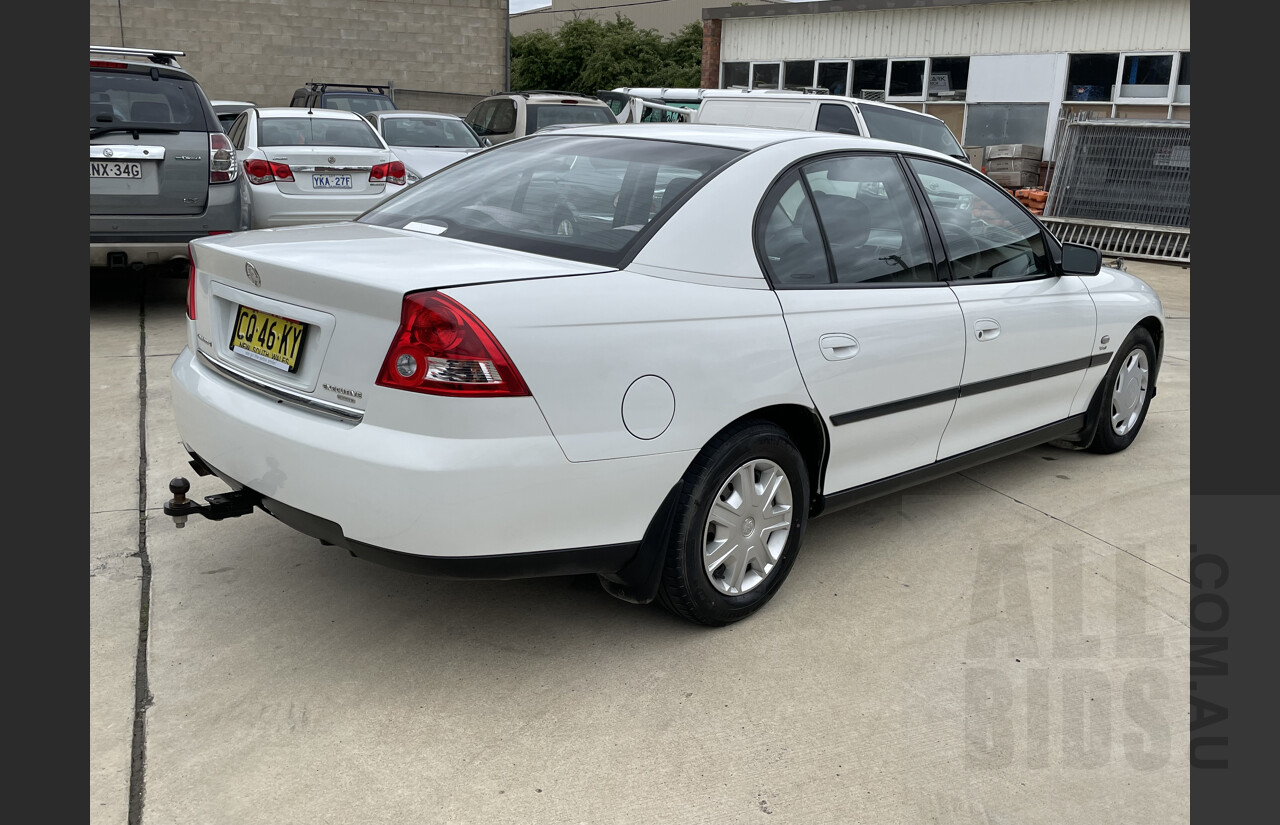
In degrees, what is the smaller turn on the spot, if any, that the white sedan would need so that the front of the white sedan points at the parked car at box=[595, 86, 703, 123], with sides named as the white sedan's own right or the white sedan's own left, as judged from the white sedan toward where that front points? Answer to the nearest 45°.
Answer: approximately 45° to the white sedan's own left

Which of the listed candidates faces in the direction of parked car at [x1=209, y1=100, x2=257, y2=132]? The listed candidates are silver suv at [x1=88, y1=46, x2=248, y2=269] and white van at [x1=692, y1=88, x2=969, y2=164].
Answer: the silver suv

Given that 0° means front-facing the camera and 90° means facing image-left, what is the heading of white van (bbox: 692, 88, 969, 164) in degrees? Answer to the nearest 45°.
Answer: approximately 315°

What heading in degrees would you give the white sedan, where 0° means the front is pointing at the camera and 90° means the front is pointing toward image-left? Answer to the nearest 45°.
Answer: approximately 225°

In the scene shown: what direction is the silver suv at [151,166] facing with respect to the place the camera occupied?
facing away from the viewer

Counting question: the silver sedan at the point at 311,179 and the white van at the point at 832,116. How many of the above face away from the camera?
1

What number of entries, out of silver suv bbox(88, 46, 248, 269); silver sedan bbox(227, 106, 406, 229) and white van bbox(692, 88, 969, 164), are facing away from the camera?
2

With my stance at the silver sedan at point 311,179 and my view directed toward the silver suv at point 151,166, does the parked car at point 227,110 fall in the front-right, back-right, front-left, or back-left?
back-right

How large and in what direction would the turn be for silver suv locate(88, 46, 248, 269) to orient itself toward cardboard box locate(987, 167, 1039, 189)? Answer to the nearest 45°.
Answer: approximately 45° to its right

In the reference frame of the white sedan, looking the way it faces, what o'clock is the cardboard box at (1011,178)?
The cardboard box is roughly at 11 o'clock from the white sedan.

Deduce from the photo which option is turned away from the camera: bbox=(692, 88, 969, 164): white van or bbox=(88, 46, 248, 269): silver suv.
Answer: the silver suv

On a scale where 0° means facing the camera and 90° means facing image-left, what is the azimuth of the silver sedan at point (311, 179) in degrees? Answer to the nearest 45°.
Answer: approximately 180°

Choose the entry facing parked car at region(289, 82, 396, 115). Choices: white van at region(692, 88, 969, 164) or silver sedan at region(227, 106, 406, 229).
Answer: the silver sedan
